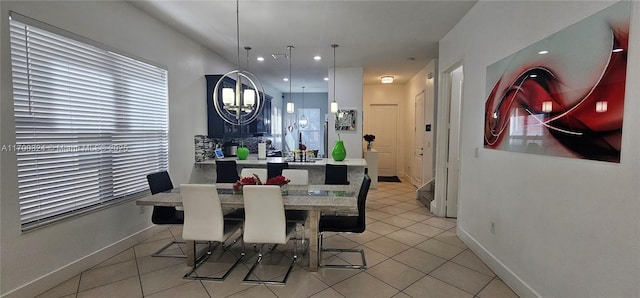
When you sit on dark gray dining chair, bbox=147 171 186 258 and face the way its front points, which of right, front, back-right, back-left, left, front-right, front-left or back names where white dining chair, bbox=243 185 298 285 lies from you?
front

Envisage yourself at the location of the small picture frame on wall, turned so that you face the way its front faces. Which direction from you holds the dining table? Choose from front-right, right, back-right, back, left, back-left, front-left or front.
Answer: front

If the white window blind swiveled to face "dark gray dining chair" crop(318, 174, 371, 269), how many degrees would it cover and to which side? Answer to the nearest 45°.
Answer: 0° — it already faces it

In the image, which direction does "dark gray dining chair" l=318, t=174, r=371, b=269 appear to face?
to the viewer's left

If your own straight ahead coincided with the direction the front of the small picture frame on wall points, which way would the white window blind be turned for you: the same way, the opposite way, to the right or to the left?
to the left

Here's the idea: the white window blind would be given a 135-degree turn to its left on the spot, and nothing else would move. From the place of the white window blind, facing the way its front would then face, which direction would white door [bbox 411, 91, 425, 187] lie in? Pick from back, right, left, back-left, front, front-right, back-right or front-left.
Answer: right

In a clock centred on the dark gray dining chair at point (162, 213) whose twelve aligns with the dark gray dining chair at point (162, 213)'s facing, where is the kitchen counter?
The kitchen counter is roughly at 10 o'clock from the dark gray dining chair.

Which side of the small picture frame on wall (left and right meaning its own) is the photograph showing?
front

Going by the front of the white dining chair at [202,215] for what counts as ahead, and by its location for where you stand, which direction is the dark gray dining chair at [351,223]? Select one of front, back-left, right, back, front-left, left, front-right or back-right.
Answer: front-right

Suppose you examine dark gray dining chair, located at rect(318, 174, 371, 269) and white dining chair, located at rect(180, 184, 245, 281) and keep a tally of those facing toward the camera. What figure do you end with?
0

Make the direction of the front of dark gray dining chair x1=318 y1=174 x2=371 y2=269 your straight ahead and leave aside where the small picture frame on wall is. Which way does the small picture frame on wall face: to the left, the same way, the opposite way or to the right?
to the left

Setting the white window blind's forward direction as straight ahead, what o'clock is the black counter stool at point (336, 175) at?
The black counter stool is roughly at 11 o'clock from the white window blind.

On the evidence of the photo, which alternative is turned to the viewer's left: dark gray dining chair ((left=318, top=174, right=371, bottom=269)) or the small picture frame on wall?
the dark gray dining chair

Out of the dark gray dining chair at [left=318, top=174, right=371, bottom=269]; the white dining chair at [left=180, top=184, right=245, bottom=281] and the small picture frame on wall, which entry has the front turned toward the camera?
the small picture frame on wall

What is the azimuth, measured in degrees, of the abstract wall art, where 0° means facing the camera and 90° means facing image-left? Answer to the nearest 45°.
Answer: approximately 45°

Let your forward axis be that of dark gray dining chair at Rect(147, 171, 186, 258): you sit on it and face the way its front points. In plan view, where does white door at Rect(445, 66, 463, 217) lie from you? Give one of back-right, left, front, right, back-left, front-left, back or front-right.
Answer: front-left

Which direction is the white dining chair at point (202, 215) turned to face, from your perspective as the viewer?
facing away from the viewer and to the right of the viewer

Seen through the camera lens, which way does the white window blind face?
facing the viewer and to the right of the viewer

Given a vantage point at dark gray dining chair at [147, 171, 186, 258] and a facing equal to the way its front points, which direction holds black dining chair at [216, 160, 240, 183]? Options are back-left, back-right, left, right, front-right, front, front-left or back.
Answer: left

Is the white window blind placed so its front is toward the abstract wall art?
yes

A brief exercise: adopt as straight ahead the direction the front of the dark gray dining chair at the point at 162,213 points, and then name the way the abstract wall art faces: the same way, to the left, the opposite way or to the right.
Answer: the opposite way

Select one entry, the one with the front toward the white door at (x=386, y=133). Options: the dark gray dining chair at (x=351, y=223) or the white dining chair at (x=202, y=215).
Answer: the white dining chair

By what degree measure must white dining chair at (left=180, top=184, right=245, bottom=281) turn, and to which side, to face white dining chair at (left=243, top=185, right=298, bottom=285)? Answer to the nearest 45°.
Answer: approximately 90° to its right

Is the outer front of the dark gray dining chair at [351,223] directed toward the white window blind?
yes
